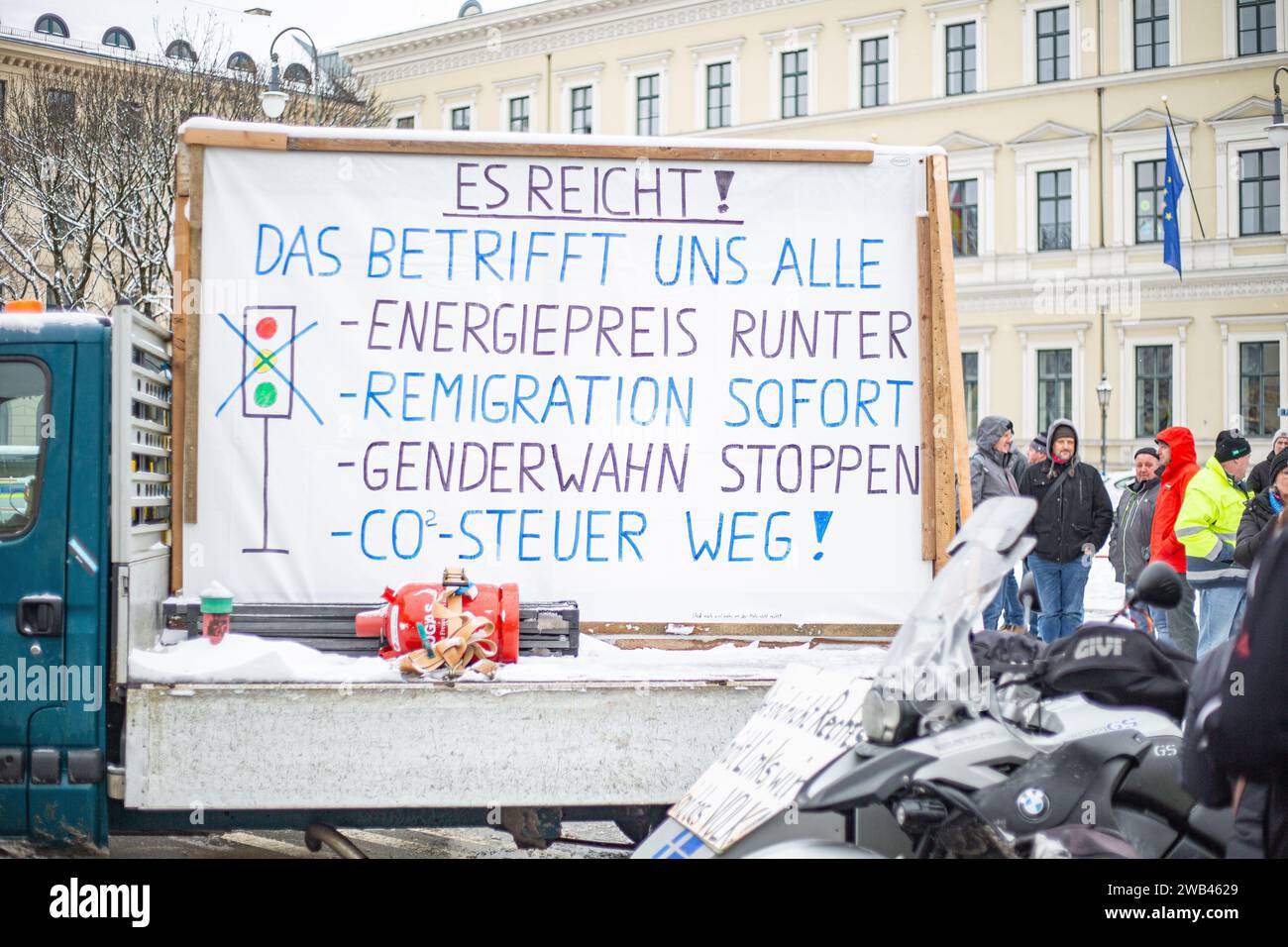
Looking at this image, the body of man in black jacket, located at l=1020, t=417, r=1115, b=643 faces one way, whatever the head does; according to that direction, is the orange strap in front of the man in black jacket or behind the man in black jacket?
in front

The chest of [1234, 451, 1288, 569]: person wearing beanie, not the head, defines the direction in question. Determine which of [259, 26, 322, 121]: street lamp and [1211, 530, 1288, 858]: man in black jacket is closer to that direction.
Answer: the man in black jacket

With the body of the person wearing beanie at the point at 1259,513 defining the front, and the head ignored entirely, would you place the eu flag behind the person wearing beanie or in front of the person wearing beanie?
behind

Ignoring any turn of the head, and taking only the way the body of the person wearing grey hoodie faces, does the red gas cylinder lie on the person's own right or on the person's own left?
on the person's own right

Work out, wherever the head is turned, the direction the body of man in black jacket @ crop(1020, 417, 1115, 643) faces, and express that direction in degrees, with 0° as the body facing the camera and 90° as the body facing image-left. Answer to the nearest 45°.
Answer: approximately 0°

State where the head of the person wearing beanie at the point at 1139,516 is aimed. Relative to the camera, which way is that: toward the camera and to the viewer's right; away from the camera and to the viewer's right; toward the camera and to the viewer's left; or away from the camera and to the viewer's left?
toward the camera and to the viewer's left
